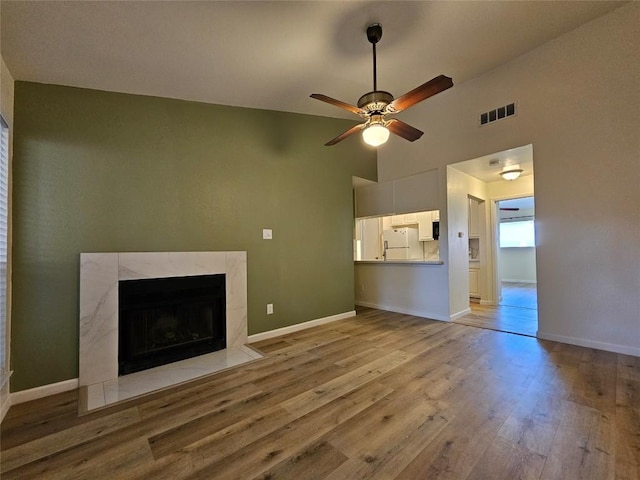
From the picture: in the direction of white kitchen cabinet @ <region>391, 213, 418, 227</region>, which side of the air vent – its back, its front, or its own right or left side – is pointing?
right

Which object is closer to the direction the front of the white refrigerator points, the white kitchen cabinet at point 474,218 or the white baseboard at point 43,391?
the white baseboard

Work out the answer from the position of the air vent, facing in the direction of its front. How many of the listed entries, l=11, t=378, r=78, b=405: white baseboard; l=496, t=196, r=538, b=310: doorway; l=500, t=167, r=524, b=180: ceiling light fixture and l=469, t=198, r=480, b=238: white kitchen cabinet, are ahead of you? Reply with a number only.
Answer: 1

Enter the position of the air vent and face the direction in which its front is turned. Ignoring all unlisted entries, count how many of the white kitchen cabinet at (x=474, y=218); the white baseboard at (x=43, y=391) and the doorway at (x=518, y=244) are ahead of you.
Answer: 1

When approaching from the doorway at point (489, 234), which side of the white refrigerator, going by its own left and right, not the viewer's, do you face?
left

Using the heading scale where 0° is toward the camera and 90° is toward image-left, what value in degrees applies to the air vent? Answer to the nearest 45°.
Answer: approximately 45°

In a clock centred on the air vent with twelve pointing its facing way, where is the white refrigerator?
The white refrigerator is roughly at 3 o'clock from the air vent.

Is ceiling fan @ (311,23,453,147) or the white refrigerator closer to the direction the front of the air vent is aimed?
the ceiling fan

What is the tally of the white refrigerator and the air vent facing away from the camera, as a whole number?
0
